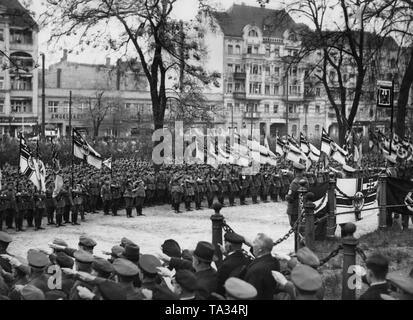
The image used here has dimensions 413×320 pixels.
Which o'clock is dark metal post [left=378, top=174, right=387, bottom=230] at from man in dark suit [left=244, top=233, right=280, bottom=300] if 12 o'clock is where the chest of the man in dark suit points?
The dark metal post is roughly at 2 o'clock from the man in dark suit.

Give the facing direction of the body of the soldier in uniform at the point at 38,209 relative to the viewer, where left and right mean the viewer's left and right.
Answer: facing the viewer and to the right of the viewer

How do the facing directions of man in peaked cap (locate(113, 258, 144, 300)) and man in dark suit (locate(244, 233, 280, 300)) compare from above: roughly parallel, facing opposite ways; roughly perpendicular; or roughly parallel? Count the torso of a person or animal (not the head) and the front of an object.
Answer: roughly parallel

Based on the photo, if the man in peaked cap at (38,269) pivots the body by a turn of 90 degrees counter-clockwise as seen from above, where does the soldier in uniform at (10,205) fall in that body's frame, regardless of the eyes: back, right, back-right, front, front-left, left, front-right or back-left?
back-right

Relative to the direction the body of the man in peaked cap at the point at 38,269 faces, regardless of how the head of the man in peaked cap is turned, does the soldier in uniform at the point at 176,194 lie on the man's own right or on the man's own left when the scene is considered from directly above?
on the man's own right

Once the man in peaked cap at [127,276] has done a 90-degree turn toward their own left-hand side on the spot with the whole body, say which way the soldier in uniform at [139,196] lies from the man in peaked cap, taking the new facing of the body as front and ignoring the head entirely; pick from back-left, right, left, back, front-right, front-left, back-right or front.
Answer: back-right

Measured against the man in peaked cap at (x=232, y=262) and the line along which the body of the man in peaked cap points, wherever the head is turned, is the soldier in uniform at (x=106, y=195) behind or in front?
in front

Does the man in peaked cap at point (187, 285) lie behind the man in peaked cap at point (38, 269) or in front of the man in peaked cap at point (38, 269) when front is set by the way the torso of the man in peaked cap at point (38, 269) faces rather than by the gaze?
behind

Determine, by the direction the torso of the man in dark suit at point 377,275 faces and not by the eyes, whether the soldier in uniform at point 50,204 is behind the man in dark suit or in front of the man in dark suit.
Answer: in front

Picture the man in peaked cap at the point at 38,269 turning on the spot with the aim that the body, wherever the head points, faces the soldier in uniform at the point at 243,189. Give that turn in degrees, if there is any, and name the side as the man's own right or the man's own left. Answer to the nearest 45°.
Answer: approximately 90° to the man's own right

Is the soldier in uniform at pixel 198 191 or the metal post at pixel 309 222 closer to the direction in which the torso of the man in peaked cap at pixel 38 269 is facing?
the soldier in uniform

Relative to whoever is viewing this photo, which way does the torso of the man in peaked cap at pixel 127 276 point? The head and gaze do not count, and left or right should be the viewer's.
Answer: facing away from the viewer and to the left of the viewer
